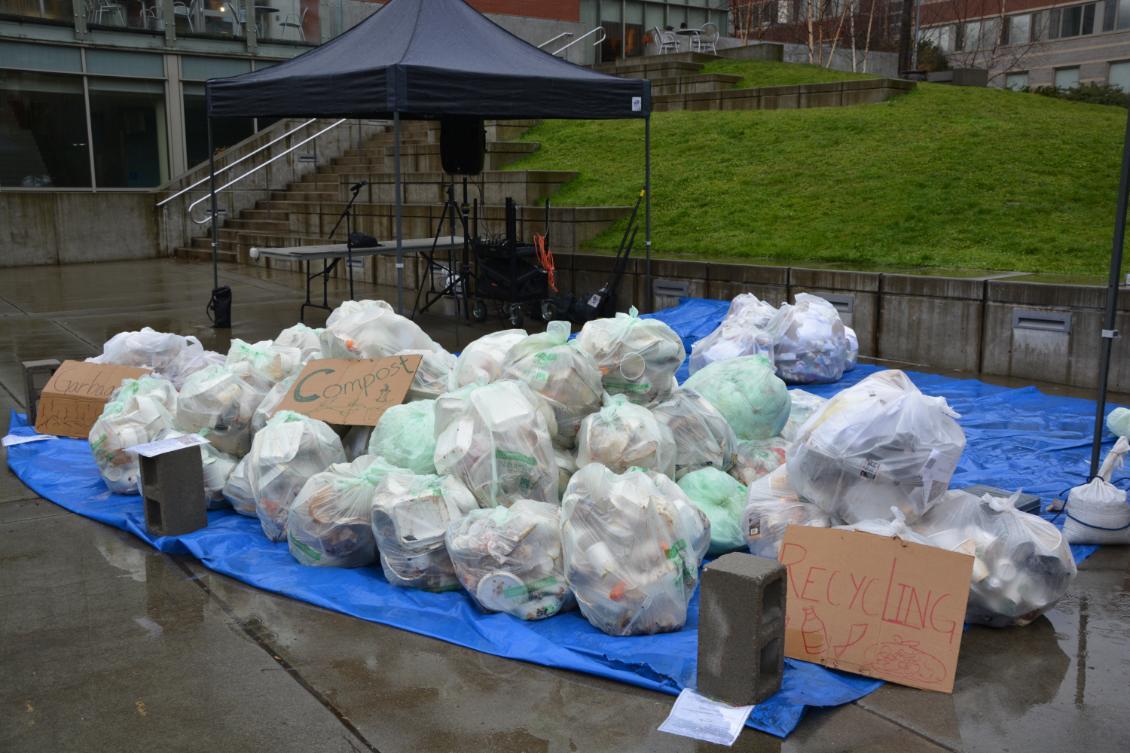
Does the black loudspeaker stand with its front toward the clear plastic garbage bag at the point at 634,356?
yes

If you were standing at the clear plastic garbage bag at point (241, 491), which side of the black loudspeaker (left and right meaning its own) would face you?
front

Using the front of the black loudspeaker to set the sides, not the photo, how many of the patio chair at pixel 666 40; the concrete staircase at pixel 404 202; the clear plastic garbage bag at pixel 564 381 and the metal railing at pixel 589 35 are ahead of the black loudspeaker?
1

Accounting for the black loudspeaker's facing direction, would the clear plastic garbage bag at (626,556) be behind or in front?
in front

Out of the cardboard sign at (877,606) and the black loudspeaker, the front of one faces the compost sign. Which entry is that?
the black loudspeaker

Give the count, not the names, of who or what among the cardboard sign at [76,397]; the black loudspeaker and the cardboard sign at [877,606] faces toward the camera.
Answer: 3

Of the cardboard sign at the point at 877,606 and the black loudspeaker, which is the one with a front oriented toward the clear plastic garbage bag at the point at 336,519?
the black loudspeaker

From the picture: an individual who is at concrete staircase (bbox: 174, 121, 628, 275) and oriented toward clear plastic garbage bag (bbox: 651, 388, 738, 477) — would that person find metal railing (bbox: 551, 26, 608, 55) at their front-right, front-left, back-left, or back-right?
back-left

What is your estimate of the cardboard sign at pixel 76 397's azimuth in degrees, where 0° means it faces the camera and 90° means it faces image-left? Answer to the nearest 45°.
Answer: approximately 0°

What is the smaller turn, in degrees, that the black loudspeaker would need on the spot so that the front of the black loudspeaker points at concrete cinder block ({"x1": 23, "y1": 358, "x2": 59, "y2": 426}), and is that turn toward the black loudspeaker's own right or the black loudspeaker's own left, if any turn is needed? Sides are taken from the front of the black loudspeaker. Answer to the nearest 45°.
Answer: approximately 45° to the black loudspeaker's own right

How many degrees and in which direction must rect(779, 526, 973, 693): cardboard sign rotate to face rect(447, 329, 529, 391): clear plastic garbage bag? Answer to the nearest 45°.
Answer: approximately 135° to its right

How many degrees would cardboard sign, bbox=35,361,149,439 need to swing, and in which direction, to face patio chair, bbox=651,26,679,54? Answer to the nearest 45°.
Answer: approximately 135° to its left

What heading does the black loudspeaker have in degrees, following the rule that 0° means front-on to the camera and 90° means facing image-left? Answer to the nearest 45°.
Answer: approximately 0°
